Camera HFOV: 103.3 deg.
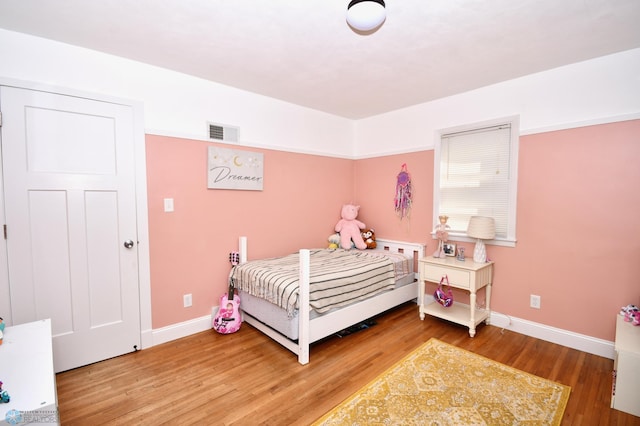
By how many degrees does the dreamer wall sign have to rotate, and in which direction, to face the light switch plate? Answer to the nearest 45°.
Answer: approximately 135° to its right

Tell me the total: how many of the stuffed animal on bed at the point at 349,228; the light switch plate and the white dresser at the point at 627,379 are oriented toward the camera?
2

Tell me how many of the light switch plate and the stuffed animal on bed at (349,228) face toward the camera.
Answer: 2

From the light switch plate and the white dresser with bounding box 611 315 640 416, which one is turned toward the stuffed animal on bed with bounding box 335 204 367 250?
the white dresser

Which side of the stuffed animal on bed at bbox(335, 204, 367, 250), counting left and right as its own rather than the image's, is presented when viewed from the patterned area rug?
front

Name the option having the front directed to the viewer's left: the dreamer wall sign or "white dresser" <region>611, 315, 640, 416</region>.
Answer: the white dresser

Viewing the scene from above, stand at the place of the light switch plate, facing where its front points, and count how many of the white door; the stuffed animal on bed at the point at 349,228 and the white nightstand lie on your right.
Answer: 1

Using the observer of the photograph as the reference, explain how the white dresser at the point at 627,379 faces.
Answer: facing to the left of the viewer

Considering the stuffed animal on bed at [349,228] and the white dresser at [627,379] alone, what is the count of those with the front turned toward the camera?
1

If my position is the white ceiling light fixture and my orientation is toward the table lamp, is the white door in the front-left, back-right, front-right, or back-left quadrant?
back-left

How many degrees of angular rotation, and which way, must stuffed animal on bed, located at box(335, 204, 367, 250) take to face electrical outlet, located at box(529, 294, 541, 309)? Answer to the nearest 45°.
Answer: approximately 45° to its left

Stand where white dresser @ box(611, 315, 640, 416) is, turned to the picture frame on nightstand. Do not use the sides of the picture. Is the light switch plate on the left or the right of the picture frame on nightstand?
left
